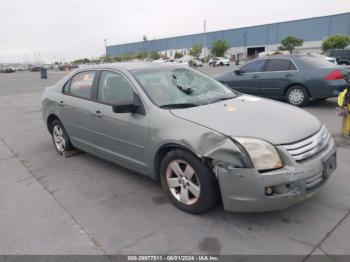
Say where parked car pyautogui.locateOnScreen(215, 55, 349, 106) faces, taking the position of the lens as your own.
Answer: facing away from the viewer and to the left of the viewer

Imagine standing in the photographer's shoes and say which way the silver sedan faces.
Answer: facing the viewer and to the right of the viewer

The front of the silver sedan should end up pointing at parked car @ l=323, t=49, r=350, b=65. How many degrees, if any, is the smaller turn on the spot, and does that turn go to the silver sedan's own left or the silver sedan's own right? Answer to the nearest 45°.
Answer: approximately 90° to the silver sedan's own left

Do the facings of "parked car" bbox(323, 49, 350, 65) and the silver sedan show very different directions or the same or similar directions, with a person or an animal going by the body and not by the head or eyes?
very different directions

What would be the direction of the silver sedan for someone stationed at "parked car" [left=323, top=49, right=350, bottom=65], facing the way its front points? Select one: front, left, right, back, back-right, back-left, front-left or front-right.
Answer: left

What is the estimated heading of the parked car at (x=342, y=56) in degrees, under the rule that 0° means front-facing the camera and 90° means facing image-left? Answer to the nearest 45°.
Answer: approximately 90°

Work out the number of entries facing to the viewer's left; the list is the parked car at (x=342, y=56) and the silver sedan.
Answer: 1

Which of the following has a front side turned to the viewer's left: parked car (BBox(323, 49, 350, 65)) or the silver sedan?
the parked car

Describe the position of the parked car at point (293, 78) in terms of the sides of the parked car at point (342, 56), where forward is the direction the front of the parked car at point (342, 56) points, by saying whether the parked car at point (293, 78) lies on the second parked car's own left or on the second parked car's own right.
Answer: on the second parked car's own left

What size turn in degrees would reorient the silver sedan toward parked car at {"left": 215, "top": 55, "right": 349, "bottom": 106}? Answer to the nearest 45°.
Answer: approximately 90° to its left
